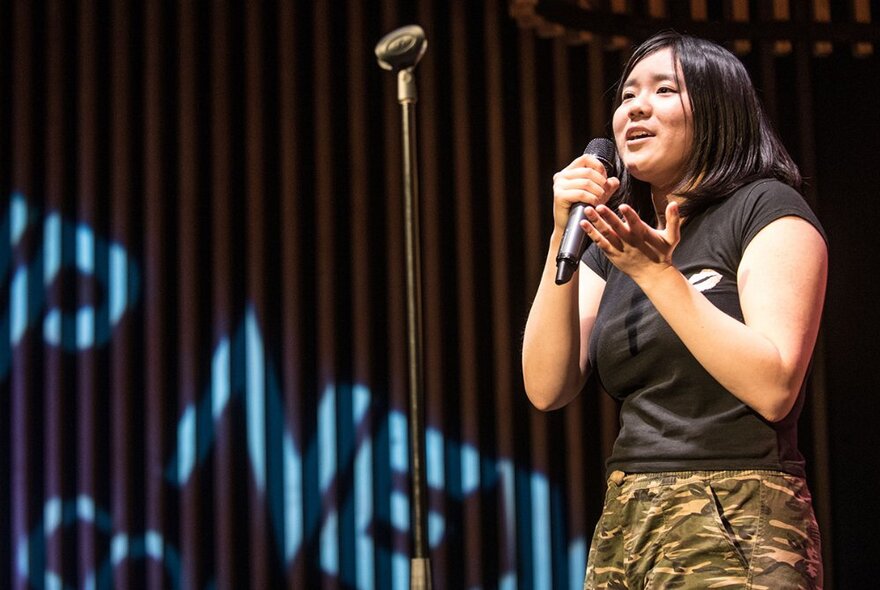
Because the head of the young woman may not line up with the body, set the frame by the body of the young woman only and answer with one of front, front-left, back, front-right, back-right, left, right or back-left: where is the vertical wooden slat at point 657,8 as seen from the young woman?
back-right

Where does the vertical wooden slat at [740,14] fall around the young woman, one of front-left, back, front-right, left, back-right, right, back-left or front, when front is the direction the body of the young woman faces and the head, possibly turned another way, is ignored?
back-right

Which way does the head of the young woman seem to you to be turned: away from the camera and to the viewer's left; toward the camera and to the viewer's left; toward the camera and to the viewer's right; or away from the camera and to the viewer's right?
toward the camera and to the viewer's left

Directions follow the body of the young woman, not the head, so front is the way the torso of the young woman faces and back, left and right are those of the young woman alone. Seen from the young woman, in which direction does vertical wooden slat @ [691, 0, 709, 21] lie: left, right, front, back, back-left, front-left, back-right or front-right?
back-right
